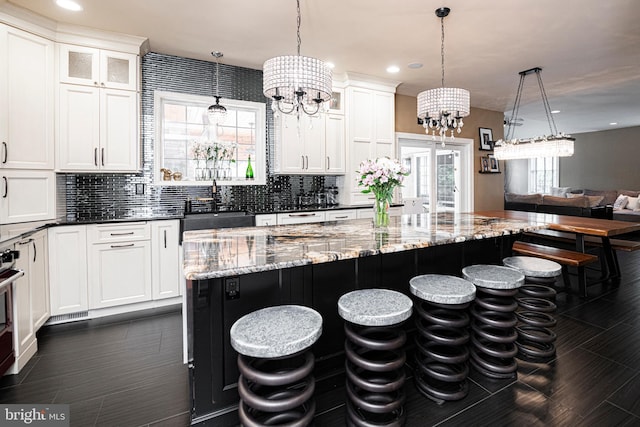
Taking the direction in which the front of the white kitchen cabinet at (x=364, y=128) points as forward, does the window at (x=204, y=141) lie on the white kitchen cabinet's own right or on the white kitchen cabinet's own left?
on the white kitchen cabinet's own right

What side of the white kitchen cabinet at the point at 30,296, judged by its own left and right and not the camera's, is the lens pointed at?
right

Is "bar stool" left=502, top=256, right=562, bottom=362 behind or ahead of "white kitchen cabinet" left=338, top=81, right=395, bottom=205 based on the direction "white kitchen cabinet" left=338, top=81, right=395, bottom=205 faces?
ahead

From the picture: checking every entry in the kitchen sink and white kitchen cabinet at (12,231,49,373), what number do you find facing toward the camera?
1

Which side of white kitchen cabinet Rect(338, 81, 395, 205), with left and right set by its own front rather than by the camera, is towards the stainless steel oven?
right

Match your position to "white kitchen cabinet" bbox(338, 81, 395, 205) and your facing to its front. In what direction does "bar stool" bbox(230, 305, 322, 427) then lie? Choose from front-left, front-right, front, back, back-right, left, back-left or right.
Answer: front-right

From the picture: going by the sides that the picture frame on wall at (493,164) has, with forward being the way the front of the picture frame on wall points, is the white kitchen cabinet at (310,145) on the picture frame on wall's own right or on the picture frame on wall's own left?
on the picture frame on wall's own right

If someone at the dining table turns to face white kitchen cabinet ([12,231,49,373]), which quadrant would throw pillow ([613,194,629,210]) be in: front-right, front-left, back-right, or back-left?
back-right
